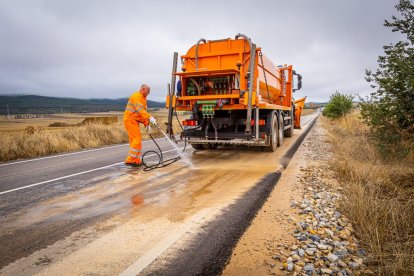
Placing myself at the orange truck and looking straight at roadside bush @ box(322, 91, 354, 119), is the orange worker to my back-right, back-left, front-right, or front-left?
back-left

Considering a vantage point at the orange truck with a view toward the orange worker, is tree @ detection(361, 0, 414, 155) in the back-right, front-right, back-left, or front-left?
back-left

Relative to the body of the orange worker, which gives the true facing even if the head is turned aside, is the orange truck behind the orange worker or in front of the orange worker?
in front

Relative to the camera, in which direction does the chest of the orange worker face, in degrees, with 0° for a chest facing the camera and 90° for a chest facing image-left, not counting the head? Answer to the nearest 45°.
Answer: approximately 270°

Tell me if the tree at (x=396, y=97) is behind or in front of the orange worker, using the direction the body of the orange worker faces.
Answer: in front

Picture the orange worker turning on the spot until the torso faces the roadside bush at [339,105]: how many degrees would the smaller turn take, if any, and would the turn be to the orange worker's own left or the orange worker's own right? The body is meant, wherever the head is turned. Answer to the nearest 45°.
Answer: approximately 45° to the orange worker's own left
